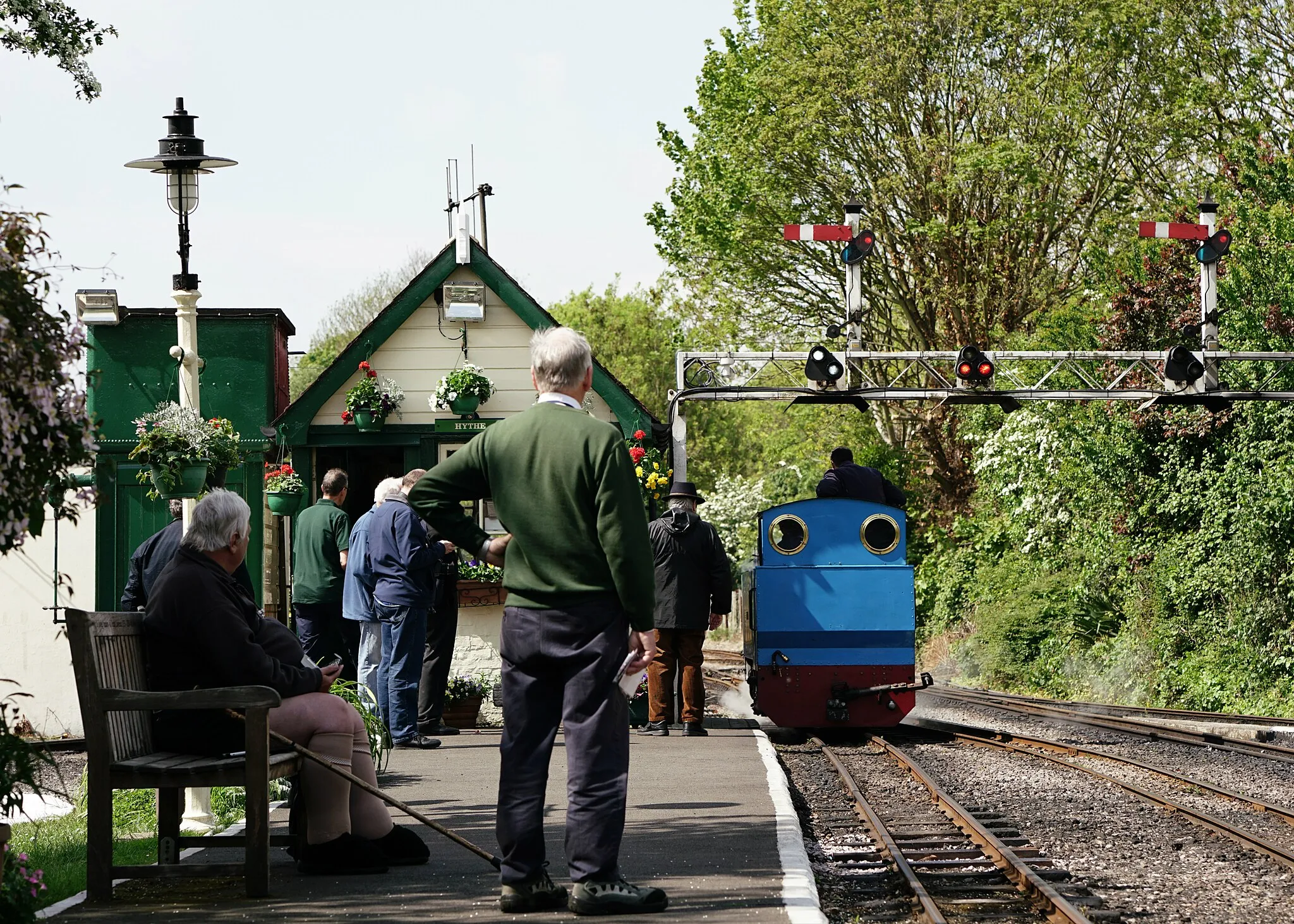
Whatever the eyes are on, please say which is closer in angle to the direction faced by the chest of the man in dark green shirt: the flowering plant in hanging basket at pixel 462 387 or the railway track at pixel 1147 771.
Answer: the flowering plant in hanging basket

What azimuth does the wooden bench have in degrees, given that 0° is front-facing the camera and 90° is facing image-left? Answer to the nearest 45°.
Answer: approximately 270°

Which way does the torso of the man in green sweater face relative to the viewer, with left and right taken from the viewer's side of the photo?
facing away from the viewer and to the right of the viewer

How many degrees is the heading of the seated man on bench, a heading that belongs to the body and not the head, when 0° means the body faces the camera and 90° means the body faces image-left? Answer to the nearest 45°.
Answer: approximately 270°

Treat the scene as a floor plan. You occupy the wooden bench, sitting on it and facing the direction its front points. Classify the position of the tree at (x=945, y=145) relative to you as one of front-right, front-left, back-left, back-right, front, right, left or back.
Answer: front-left

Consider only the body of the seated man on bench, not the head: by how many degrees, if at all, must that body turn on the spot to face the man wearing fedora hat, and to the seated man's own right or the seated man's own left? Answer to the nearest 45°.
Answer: approximately 45° to the seated man's own left

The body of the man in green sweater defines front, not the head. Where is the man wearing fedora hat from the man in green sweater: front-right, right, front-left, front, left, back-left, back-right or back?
front-left

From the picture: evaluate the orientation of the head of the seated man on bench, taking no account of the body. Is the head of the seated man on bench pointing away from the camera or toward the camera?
away from the camera

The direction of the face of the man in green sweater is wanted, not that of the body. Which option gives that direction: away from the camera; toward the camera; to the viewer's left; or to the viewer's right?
away from the camera
